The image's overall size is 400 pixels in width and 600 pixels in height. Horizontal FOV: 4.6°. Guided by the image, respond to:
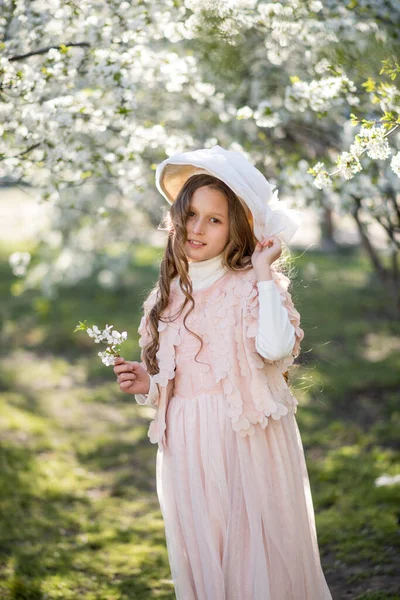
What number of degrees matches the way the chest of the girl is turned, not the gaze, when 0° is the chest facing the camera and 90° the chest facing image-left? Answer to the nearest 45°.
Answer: approximately 45°

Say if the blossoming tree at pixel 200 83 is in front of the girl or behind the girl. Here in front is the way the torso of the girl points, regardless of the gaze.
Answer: behind
